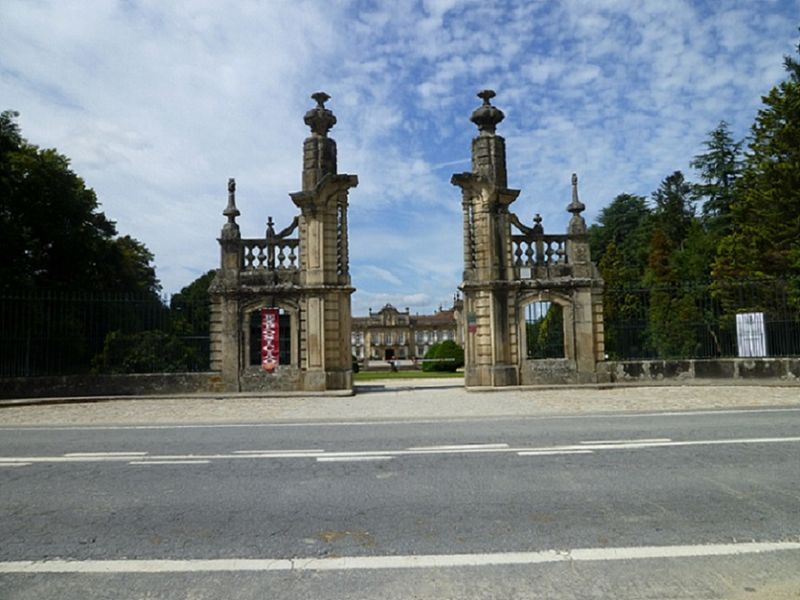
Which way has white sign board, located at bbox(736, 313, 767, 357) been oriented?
toward the camera

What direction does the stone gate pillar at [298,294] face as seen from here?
toward the camera

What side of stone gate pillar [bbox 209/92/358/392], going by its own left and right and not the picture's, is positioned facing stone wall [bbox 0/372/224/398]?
right

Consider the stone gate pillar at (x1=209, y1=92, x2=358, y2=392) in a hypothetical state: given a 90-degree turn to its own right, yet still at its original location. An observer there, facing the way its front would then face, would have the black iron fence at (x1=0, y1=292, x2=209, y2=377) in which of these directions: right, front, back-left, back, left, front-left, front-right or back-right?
front

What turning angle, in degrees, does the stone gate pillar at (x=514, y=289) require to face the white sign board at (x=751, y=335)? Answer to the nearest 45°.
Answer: approximately 90° to its left

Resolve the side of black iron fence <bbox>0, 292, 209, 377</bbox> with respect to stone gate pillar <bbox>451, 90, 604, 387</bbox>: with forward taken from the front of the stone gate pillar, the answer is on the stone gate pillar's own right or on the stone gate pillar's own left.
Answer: on the stone gate pillar's own right

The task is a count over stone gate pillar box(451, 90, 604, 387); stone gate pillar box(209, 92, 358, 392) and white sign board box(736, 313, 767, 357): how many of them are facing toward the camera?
3

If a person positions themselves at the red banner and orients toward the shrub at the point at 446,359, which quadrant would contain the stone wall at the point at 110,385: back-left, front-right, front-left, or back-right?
back-left

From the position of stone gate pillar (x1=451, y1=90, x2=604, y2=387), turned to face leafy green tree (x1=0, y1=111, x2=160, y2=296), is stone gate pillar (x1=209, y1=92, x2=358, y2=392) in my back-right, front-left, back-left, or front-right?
front-left

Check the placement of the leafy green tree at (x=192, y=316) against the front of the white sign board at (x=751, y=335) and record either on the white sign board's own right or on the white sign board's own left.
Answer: on the white sign board's own right

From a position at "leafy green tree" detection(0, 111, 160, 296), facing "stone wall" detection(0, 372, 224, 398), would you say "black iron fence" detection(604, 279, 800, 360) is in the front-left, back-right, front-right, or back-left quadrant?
front-left

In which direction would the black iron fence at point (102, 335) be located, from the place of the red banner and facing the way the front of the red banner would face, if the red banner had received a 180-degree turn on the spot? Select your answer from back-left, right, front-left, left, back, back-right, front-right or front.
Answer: left

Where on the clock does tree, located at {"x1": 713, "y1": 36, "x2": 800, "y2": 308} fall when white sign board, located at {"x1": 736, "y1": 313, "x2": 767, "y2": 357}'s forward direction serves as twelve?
The tree is roughly at 6 o'clock from the white sign board.

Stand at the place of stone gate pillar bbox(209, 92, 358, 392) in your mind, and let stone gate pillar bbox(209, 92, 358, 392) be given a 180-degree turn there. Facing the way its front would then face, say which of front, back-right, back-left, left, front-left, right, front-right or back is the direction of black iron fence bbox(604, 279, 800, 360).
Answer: right
